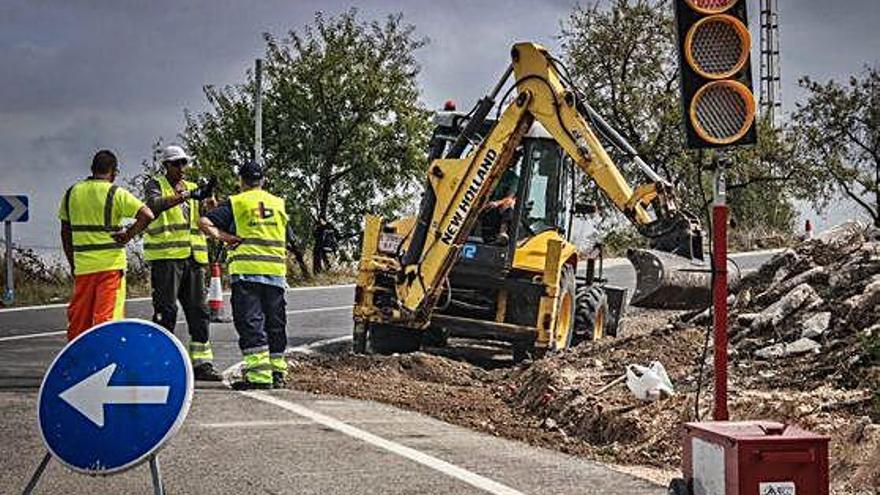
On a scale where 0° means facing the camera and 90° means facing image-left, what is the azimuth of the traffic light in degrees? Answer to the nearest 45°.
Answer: approximately 0°

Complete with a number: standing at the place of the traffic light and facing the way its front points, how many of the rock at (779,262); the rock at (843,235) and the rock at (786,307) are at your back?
3

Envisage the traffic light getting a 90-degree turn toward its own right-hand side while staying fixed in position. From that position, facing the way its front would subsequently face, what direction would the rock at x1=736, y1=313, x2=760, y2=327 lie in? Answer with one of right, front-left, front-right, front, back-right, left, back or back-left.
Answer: right

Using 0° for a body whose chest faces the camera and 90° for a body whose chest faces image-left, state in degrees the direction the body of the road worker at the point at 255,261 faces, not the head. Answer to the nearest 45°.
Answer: approximately 135°

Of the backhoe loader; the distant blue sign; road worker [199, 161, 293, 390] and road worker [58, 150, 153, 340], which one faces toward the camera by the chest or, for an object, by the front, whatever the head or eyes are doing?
the distant blue sign

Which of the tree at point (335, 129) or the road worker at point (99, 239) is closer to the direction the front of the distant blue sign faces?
the road worker

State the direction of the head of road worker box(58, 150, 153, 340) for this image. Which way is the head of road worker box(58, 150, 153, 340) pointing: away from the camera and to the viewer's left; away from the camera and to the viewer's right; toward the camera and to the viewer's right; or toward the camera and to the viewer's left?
away from the camera and to the viewer's right
